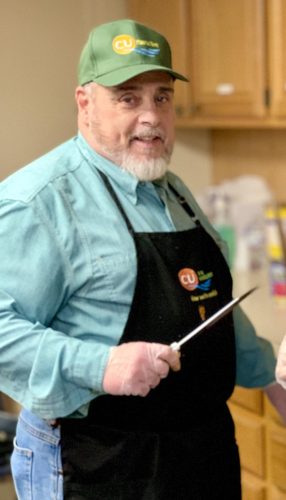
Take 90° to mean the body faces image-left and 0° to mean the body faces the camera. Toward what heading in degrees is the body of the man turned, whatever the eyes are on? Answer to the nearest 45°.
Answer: approximately 315°

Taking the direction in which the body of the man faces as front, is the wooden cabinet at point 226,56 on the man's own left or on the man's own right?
on the man's own left
